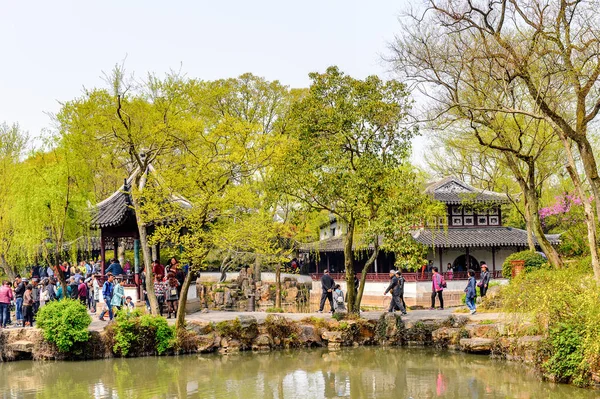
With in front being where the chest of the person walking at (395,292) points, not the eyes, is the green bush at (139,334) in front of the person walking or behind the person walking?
in front

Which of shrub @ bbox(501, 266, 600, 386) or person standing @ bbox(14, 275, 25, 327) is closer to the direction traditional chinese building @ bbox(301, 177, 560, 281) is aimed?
the shrub

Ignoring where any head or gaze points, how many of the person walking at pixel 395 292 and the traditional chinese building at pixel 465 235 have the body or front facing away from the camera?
0

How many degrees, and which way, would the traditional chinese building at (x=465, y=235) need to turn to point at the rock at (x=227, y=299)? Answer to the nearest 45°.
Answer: approximately 90° to its right

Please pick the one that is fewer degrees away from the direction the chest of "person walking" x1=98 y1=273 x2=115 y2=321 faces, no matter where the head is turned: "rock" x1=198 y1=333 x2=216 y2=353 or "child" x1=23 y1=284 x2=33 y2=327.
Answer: the rock

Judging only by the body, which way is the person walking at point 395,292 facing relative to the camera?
to the viewer's left
